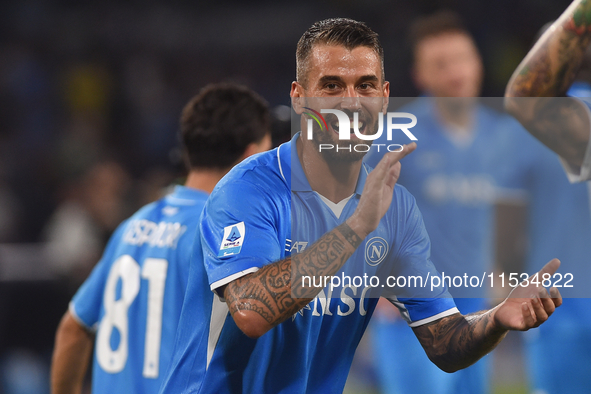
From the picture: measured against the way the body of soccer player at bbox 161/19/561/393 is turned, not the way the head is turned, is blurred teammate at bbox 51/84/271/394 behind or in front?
behind

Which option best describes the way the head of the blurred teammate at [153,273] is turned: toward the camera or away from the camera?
away from the camera

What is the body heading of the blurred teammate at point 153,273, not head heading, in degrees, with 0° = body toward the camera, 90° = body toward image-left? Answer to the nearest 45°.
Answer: approximately 225°

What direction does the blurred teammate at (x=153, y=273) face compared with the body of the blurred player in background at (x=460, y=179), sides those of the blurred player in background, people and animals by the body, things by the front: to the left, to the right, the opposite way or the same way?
the opposite way

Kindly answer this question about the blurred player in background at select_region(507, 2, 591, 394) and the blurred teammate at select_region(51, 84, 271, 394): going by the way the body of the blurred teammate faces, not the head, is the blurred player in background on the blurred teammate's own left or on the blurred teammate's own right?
on the blurred teammate's own right

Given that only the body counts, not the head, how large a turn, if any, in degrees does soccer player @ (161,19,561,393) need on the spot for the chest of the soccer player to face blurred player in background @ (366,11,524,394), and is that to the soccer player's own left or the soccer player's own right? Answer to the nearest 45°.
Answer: approximately 90° to the soccer player's own left

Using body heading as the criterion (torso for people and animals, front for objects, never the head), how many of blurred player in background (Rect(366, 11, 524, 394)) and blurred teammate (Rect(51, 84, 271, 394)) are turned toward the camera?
1

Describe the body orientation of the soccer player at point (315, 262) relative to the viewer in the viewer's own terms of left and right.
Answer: facing the viewer and to the right of the viewer

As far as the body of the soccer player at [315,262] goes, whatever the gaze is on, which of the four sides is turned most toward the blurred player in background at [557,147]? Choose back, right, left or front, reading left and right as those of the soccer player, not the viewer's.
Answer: left

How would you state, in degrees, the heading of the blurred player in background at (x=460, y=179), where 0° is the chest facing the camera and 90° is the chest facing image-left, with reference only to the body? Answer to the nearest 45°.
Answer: approximately 0°
